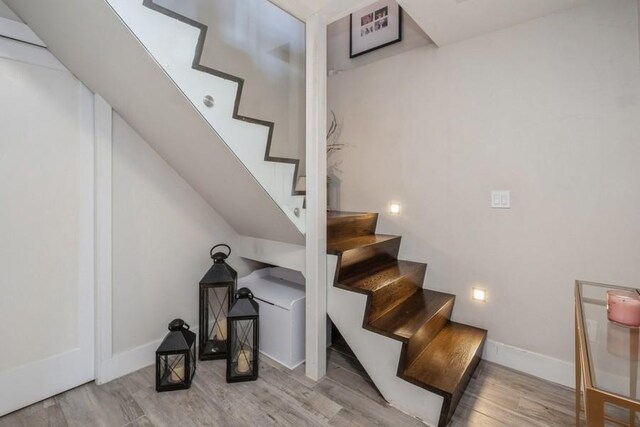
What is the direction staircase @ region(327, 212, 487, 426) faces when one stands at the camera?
facing the viewer and to the right of the viewer

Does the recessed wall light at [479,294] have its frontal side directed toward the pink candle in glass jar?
no

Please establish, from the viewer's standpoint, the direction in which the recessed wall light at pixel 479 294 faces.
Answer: facing the viewer and to the left of the viewer

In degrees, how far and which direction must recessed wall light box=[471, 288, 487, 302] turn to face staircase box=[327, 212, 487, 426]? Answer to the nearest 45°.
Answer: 0° — it already faces it

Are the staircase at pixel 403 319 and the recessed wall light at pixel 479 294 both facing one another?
no

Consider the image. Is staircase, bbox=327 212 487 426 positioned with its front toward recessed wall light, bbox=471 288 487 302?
no

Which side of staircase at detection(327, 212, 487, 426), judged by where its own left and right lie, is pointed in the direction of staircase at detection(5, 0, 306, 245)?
right

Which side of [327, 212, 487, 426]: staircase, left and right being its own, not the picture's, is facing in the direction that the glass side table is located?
front

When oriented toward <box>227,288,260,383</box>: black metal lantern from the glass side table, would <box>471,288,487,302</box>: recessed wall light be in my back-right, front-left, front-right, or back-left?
front-right

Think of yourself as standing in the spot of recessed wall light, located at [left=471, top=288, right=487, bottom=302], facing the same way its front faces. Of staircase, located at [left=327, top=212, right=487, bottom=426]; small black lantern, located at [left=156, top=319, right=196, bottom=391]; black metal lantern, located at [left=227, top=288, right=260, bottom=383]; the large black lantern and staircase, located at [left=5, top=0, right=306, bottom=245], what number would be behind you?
0

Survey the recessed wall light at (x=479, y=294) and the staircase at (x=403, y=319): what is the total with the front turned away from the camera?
0

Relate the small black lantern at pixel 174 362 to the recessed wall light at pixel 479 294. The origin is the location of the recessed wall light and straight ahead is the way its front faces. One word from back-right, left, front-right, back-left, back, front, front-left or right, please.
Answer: front
